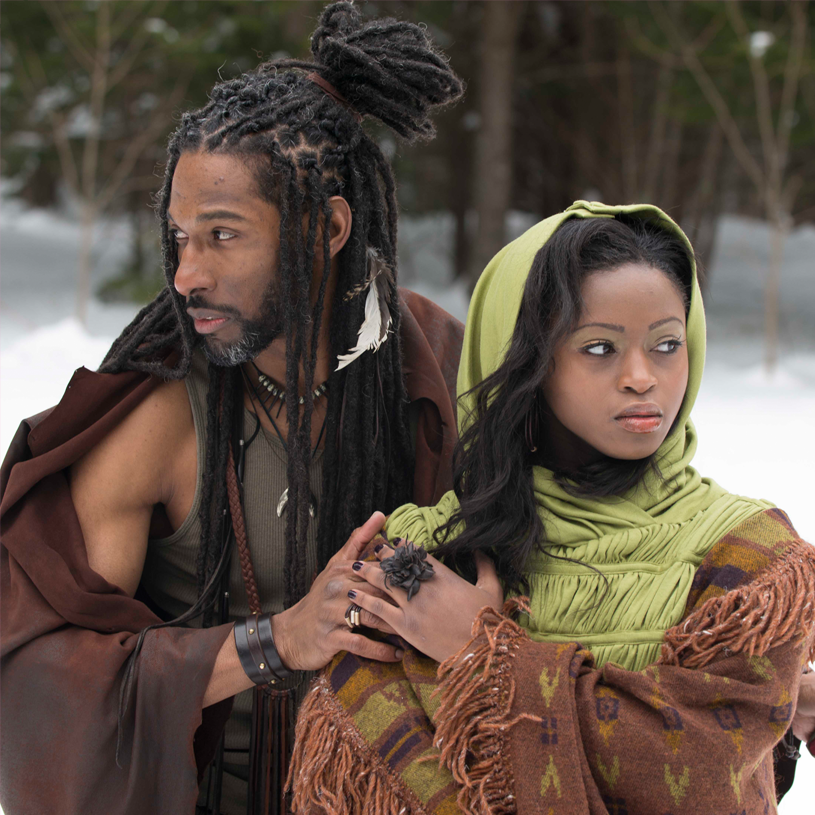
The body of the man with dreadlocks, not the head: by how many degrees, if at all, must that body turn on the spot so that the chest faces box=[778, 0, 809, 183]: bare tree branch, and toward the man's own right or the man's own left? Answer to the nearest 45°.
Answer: approximately 135° to the man's own left

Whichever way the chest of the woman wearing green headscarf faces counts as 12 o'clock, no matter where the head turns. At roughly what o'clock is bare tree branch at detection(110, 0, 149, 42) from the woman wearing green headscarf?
The bare tree branch is roughly at 5 o'clock from the woman wearing green headscarf.

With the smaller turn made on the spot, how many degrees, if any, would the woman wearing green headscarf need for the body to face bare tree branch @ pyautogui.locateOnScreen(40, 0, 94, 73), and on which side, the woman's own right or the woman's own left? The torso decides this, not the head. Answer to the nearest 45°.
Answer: approximately 135° to the woman's own right

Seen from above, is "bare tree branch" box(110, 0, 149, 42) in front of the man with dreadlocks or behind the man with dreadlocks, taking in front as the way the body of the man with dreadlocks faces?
behind

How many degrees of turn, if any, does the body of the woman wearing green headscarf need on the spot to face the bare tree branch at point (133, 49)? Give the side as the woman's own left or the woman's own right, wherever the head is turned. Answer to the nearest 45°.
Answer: approximately 135° to the woman's own right

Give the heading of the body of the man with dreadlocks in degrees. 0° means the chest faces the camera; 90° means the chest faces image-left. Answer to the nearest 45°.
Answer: approximately 0°

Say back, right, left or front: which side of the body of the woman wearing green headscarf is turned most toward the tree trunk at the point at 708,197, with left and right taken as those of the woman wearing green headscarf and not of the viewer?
back

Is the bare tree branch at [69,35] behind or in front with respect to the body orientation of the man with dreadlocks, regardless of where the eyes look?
behind

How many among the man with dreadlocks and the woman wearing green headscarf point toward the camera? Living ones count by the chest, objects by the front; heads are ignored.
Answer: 2

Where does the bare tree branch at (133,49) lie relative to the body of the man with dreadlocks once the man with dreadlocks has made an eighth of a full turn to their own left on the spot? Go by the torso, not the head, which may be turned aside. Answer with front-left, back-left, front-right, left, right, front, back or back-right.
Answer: back-left
